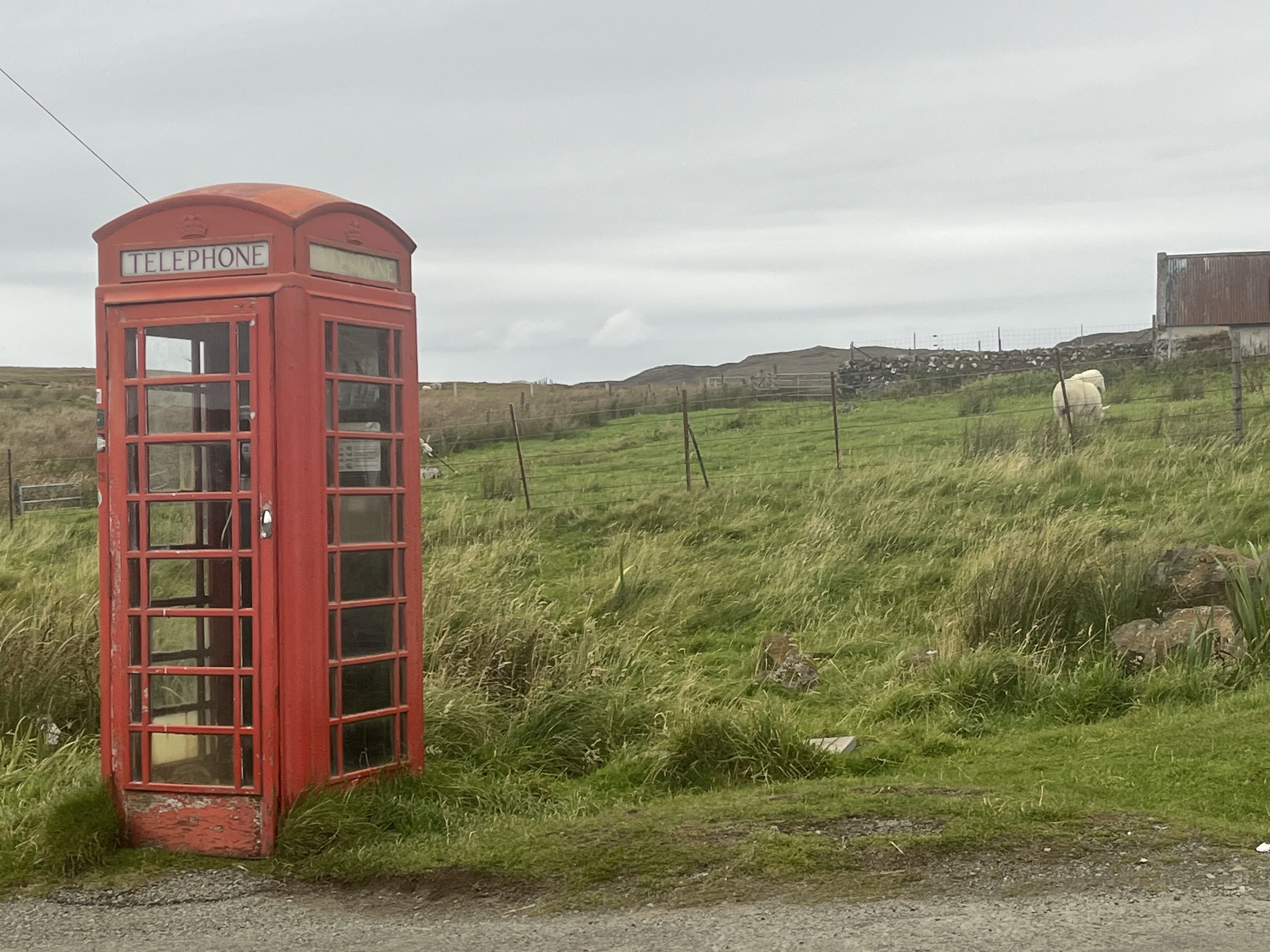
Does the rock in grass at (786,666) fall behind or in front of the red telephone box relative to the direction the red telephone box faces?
behind

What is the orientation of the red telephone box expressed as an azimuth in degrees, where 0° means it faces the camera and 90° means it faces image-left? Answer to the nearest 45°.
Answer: approximately 45°

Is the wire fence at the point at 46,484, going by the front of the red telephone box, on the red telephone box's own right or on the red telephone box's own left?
on the red telephone box's own right

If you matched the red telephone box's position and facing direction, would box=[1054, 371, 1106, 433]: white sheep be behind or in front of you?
behind

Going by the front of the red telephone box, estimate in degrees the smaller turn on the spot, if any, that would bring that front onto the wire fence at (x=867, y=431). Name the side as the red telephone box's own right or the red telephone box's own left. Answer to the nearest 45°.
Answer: approximately 180°

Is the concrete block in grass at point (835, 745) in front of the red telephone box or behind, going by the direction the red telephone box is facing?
behind
